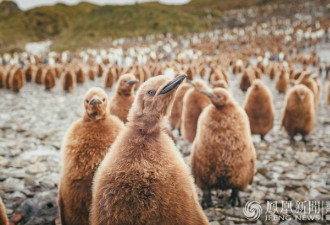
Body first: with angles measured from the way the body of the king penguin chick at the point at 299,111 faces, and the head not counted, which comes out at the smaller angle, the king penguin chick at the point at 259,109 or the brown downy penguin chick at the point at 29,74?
the king penguin chick

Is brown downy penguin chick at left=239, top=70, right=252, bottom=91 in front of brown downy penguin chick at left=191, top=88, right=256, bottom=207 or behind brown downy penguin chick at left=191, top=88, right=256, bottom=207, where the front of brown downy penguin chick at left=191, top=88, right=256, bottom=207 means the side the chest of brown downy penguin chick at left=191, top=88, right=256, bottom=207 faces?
behind

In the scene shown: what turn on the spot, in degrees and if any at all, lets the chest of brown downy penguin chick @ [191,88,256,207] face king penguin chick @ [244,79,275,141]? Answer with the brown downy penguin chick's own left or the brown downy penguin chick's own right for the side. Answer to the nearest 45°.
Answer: approximately 180°
